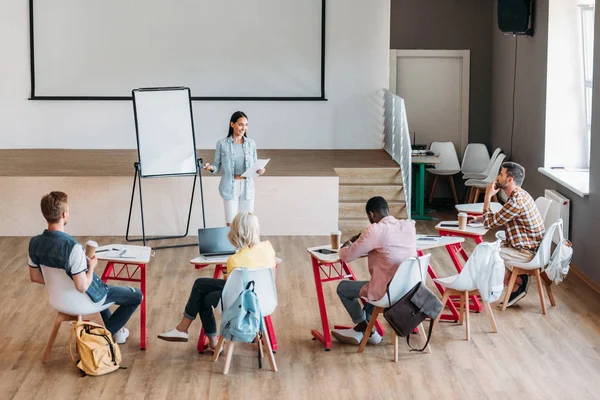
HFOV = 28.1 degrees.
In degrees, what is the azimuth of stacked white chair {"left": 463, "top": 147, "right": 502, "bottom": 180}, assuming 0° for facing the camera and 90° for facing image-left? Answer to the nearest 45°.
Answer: approximately 90°

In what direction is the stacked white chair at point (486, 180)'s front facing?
to the viewer's left

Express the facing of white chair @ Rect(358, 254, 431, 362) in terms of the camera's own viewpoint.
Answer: facing away from the viewer and to the left of the viewer

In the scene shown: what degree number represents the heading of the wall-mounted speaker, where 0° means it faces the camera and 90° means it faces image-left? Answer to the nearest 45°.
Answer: approximately 45°

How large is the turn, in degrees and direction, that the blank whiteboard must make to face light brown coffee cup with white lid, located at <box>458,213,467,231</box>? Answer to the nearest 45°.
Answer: approximately 45° to its left

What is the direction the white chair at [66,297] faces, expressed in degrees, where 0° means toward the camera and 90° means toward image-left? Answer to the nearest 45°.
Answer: approximately 225°

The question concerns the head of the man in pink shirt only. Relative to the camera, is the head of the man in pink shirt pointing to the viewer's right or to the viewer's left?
to the viewer's left

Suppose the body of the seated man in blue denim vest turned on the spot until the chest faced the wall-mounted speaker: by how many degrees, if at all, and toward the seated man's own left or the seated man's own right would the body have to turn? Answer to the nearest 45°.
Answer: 0° — they already face it
